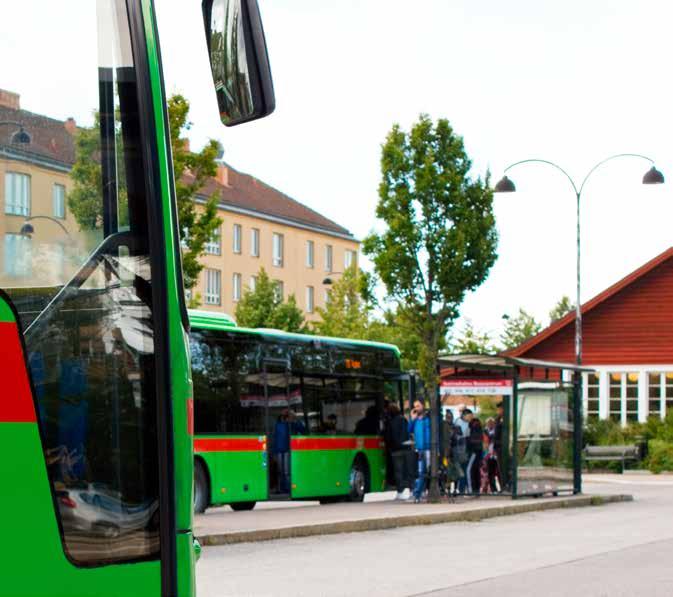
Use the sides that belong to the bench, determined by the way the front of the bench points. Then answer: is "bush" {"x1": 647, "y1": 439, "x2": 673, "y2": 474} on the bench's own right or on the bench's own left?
on the bench's own left

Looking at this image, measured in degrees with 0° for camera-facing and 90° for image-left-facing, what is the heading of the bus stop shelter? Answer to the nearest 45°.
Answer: approximately 45°

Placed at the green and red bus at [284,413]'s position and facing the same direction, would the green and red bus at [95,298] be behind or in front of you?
behind

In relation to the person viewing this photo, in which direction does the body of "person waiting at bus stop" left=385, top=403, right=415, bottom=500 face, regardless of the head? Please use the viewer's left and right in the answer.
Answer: facing away from the viewer and to the left of the viewer

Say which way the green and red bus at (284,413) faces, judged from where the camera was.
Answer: facing away from the viewer and to the right of the viewer

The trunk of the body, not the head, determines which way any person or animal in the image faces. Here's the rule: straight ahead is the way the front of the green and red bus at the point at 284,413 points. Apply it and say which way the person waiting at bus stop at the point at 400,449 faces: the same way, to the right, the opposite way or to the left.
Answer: to the left
